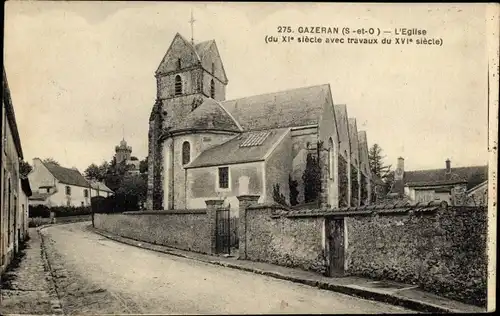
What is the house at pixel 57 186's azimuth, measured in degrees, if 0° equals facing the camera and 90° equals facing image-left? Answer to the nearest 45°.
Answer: approximately 315°

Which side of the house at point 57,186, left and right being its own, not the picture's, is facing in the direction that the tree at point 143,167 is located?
left

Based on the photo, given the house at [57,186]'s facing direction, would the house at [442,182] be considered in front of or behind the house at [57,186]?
in front

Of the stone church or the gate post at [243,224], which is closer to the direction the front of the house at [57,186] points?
the gate post

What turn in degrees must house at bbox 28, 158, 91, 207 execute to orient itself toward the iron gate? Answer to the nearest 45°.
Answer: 0° — it already faces it

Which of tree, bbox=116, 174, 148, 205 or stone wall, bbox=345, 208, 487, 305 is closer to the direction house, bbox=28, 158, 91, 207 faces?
the stone wall

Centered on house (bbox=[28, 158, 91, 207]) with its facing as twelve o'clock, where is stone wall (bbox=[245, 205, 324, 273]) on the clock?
The stone wall is roughly at 12 o'clock from the house.

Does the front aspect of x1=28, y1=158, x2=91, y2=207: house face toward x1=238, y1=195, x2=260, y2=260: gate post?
yes
